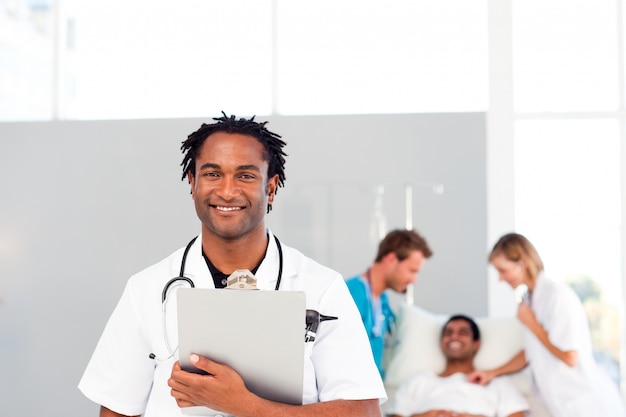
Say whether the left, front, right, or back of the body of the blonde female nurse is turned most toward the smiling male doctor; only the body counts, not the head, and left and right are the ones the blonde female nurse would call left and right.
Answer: left

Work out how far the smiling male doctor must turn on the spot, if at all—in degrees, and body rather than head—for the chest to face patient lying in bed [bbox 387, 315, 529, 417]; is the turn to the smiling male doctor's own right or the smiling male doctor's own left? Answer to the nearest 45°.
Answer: approximately 135° to the smiling male doctor's own left

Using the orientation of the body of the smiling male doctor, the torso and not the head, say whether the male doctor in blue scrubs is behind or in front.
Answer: behind

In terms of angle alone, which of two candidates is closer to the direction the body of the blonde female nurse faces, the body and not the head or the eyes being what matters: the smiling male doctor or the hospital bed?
the hospital bed

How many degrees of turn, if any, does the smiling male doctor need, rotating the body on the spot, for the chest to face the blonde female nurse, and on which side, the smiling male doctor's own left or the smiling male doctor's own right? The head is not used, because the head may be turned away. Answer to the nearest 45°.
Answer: approximately 135° to the smiling male doctor's own left

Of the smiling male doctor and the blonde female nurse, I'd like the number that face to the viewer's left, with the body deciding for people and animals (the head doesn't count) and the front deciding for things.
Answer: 1

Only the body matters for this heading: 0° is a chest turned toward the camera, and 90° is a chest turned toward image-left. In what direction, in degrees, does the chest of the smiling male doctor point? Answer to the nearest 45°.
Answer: approximately 0°

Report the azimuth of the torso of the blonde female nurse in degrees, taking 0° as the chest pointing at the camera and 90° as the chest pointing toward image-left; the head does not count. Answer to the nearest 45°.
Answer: approximately 90°

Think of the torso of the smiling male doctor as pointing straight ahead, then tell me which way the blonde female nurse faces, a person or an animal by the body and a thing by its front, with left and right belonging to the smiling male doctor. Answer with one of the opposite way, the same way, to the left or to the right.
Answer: to the right
